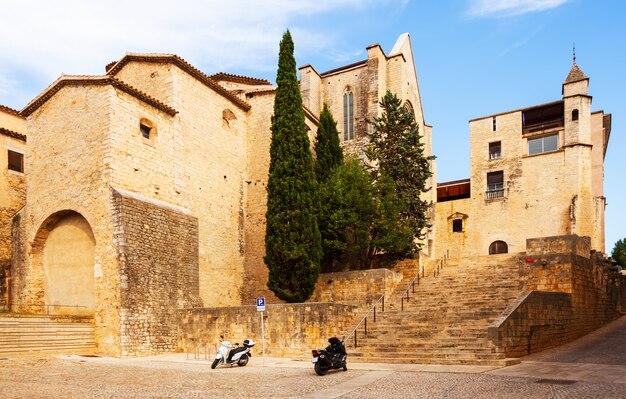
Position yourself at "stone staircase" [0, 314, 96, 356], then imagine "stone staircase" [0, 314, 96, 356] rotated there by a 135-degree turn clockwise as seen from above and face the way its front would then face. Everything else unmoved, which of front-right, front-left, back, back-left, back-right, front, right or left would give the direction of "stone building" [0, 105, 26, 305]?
front-right

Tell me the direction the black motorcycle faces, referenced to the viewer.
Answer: facing away from the viewer and to the right of the viewer

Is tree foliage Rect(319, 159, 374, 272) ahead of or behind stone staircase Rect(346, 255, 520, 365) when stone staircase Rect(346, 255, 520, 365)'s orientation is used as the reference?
behind

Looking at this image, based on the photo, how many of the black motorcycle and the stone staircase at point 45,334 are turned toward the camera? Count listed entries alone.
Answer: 1

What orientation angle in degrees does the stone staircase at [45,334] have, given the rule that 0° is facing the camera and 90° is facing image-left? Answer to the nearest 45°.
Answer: approximately 0°
